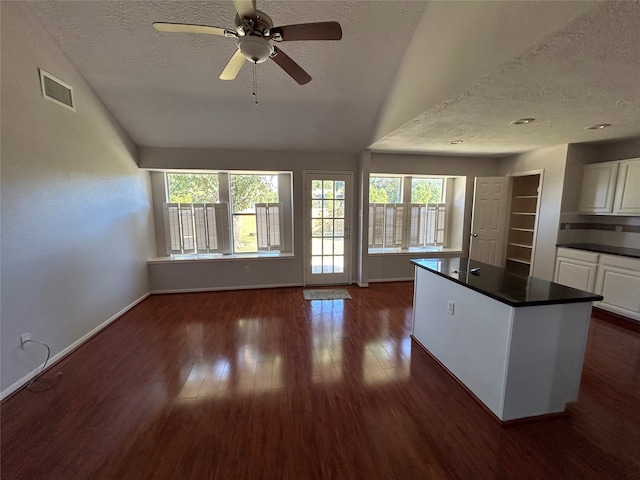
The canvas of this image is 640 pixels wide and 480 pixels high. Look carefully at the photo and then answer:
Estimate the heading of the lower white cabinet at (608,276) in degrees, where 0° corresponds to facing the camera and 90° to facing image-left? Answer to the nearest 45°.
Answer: approximately 45°

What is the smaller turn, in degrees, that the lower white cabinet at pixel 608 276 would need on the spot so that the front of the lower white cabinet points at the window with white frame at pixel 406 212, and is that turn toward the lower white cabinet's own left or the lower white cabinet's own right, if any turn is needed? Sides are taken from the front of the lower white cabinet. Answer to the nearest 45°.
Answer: approximately 45° to the lower white cabinet's own right

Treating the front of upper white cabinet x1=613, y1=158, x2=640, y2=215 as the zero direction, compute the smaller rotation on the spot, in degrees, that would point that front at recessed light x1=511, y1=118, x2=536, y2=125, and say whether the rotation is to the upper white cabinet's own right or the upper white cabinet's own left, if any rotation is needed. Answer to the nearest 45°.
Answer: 0° — it already faces it

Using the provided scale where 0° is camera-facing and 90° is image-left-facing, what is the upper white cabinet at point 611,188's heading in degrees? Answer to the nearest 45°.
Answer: approximately 45°

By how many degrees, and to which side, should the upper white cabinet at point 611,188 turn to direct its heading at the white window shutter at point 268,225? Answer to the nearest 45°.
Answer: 0° — it already faces it

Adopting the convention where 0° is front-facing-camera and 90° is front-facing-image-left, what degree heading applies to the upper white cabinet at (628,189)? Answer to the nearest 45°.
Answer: approximately 45°
